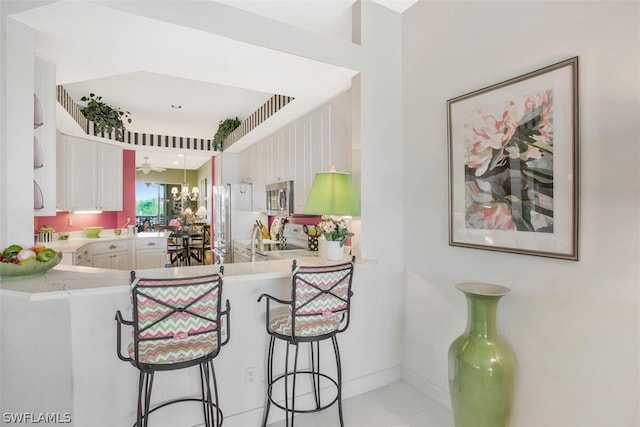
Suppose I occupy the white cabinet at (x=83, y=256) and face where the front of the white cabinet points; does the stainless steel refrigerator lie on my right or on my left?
on my left

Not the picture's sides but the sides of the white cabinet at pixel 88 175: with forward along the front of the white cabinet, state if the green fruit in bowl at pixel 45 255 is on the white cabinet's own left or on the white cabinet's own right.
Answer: on the white cabinet's own right

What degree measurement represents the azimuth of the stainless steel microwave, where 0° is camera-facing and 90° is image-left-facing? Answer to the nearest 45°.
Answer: approximately 45°

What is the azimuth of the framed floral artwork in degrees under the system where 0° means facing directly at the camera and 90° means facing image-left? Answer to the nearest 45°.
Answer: approximately 45°

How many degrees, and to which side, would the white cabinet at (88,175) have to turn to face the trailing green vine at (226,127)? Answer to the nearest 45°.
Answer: approximately 45° to its left

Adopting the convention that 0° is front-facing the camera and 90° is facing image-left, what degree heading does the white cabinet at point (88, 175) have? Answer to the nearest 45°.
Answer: approximately 315°

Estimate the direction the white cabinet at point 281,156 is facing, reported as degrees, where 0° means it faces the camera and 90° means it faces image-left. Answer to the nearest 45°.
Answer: approximately 45°

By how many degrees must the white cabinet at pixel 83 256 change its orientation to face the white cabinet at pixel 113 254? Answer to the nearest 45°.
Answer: approximately 90° to its left
